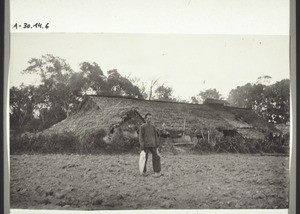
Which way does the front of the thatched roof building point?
toward the camera

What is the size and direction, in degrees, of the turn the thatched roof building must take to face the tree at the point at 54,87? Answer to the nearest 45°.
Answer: approximately 90° to its right

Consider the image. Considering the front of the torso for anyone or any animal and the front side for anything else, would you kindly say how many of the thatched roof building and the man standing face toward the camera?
2

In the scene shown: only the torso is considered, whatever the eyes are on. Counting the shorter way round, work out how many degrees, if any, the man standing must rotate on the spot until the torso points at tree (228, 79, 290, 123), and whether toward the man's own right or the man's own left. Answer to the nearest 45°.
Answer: approximately 90° to the man's own left

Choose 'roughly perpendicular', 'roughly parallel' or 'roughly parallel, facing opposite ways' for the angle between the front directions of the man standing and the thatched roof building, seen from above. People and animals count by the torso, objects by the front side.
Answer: roughly parallel

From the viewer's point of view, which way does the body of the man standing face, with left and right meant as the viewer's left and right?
facing the viewer
